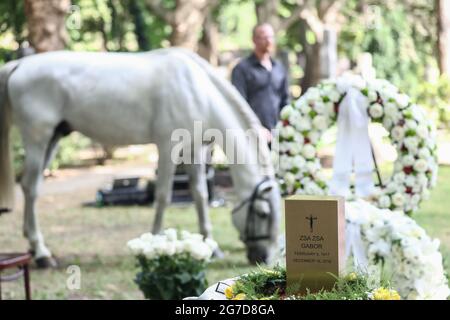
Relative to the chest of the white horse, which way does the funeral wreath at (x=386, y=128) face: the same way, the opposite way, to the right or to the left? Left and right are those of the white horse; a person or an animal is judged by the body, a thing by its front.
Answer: to the right

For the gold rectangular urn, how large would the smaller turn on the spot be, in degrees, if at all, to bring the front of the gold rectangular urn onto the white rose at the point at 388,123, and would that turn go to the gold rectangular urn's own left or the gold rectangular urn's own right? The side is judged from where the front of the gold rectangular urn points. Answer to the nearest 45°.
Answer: approximately 180°

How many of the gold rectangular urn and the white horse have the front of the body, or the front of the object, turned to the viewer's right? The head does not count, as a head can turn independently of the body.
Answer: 1

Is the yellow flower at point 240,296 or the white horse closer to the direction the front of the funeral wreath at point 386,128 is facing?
the yellow flower

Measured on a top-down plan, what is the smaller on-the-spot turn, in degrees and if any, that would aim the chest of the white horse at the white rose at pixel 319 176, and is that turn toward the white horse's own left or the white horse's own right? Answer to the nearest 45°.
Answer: approximately 45° to the white horse's own right

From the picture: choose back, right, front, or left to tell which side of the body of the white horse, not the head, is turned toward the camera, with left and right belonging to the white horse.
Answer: right

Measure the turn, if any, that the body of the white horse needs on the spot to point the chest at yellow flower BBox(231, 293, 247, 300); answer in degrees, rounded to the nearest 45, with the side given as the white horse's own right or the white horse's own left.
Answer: approximately 90° to the white horse's own right

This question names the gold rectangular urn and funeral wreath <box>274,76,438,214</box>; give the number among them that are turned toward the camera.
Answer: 2

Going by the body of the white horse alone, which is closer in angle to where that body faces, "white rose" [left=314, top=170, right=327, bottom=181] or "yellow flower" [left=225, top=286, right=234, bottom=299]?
the white rose

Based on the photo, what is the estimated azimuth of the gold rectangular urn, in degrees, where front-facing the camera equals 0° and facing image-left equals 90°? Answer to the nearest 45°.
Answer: approximately 0°

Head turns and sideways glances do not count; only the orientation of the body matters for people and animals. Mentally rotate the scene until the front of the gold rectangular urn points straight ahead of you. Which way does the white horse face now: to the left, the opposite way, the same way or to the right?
to the left

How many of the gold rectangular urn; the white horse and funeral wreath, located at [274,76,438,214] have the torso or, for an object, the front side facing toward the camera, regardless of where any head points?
2
